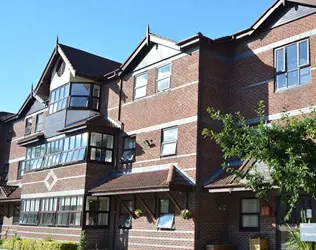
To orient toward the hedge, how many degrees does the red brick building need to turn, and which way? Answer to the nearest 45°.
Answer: approximately 90° to its right

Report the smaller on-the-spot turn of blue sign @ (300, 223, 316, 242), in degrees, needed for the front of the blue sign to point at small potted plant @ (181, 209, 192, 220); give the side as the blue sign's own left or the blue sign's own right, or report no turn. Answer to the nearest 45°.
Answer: approximately 135° to the blue sign's own right

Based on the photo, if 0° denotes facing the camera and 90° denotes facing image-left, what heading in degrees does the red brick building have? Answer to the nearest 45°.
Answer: approximately 45°

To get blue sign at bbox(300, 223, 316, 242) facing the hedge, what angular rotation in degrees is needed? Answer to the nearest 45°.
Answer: approximately 135° to its right

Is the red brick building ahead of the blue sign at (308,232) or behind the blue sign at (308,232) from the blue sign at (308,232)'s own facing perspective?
behind

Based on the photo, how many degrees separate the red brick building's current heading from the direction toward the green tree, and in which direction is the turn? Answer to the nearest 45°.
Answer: approximately 45° to its left

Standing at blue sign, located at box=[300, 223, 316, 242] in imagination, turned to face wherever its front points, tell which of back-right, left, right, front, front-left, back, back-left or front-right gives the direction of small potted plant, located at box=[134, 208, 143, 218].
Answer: back-right

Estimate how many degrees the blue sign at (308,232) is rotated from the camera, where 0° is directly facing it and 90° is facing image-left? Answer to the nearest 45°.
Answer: approximately 0°
